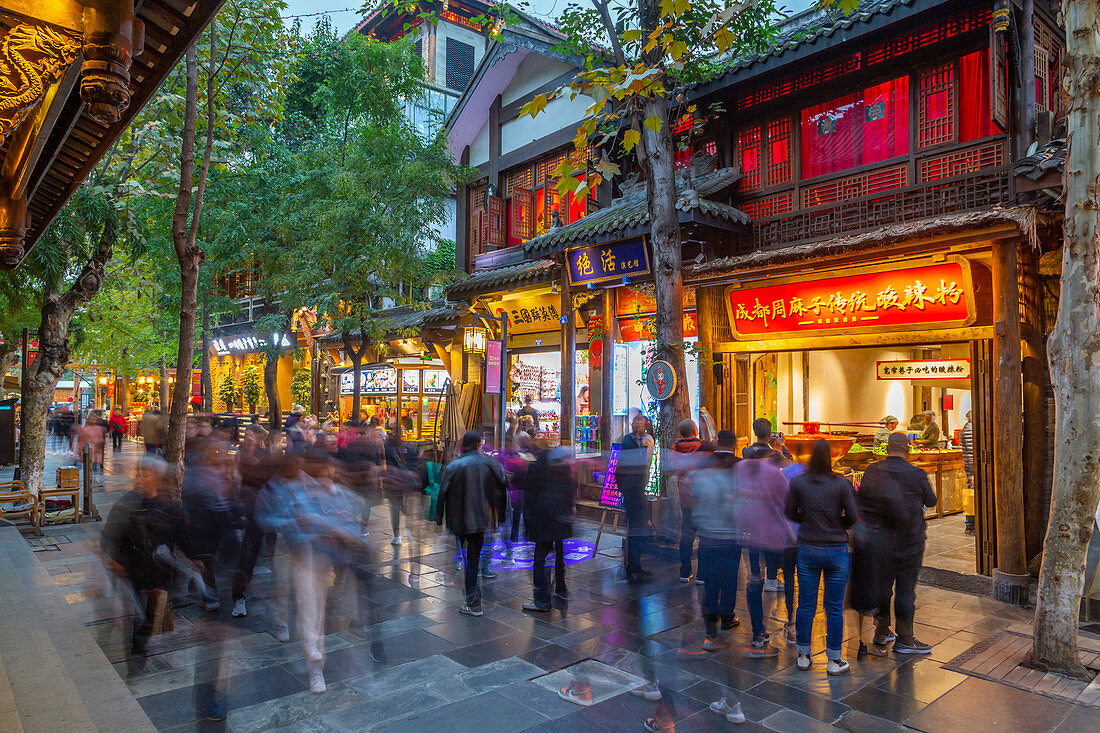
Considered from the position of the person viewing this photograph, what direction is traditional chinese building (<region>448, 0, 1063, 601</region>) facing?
facing the viewer and to the left of the viewer

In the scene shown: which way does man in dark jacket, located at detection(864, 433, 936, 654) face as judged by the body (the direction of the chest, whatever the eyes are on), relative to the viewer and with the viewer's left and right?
facing away from the viewer and to the right of the viewer

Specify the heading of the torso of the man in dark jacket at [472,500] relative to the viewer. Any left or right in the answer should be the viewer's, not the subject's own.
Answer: facing away from the viewer

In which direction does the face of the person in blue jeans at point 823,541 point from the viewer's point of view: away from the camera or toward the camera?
away from the camera

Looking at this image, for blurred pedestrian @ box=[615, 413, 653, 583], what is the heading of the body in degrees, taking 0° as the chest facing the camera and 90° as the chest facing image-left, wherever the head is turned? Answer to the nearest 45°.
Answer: approximately 315°

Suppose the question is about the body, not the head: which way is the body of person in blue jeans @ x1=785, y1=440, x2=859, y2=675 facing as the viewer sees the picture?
away from the camera

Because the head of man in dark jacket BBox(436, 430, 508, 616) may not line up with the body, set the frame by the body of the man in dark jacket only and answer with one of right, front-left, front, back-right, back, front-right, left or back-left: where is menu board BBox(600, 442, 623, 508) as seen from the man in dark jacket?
front-right

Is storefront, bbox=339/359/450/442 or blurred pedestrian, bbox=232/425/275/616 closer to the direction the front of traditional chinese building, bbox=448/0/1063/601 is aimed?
the blurred pedestrian

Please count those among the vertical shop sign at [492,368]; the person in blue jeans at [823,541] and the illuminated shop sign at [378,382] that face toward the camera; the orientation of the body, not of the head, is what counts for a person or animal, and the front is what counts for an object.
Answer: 2

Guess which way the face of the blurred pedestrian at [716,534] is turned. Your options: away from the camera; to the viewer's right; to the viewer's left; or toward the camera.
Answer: away from the camera

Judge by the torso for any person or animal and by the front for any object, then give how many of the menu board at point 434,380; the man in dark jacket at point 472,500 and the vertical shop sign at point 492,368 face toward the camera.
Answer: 2

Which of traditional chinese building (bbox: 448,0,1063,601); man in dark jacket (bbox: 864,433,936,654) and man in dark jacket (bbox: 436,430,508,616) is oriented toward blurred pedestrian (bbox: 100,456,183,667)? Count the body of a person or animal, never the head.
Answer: the traditional chinese building

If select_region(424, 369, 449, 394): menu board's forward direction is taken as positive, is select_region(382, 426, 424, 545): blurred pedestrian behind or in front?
in front

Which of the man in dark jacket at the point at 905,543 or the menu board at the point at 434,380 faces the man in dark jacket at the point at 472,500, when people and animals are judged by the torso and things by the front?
the menu board

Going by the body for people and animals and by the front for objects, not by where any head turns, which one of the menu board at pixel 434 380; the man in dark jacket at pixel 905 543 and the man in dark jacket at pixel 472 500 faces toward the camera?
the menu board

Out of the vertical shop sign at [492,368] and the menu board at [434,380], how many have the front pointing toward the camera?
2

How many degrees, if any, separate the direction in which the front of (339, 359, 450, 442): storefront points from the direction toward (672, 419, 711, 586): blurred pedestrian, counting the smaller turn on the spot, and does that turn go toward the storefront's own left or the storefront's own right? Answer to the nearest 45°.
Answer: approximately 45° to the storefront's own left

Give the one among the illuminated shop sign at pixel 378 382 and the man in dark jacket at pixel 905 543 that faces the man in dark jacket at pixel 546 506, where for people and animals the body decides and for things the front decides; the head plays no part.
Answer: the illuminated shop sign

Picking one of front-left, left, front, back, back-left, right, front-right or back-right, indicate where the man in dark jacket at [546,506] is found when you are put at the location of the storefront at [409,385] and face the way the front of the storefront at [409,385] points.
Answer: front-left
